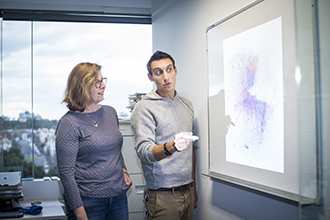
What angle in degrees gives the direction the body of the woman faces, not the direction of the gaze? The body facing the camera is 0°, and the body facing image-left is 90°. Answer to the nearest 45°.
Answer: approximately 315°

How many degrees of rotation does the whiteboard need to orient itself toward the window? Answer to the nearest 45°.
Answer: approximately 90° to its right

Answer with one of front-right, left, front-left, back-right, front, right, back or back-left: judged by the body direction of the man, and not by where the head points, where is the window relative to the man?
back

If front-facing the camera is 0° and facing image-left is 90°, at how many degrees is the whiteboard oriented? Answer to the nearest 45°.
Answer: approximately 45°

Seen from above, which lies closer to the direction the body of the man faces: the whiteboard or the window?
the whiteboard

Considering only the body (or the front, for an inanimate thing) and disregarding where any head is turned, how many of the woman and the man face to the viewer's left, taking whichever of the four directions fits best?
0

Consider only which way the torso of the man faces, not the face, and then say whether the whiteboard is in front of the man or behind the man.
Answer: in front

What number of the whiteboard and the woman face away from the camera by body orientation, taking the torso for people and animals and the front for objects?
0

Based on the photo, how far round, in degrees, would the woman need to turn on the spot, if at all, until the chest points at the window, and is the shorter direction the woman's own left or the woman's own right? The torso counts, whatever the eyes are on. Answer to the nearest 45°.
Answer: approximately 135° to the woman's own left

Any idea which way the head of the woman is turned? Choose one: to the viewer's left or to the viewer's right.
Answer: to the viewer's right

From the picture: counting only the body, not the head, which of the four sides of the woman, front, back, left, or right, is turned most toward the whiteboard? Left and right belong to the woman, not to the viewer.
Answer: front
